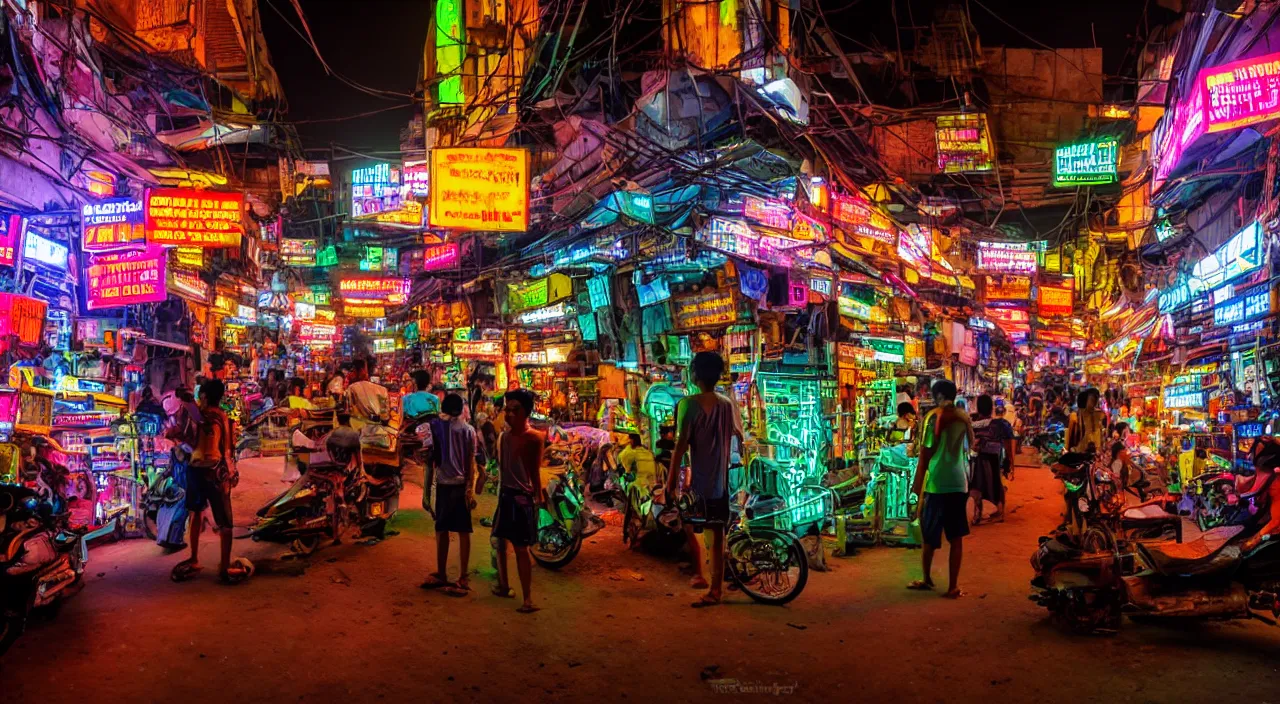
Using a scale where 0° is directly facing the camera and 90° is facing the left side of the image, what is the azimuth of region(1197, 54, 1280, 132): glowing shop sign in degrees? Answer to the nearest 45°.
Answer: approximately 45°

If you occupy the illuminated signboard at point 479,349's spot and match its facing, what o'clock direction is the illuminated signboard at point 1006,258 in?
the illuminated signboard at point 1006,258 is roughly at 10 o'clock from the illuminated signboard at point 479,349.

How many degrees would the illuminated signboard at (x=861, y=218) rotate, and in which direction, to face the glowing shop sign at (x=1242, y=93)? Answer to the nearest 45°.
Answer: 0° — it already faces it

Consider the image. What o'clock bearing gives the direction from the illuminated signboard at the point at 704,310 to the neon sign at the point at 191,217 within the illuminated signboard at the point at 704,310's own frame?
The neon sign is roughly at 2 o'clock from the illuminated signboard.
